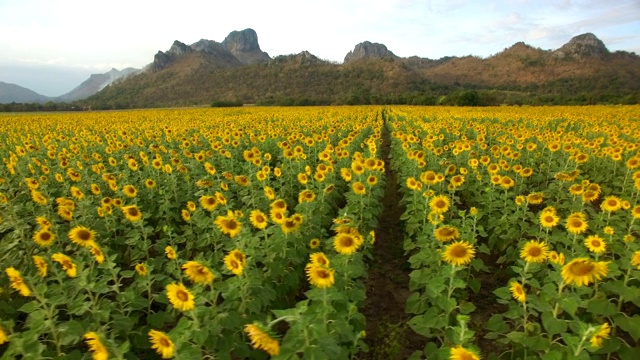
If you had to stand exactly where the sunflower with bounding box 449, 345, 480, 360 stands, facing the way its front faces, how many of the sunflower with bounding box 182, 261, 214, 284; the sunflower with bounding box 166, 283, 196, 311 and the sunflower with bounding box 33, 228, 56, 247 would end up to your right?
3

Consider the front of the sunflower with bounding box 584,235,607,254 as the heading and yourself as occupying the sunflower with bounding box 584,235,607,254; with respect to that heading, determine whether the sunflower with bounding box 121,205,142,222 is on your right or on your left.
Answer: on your right

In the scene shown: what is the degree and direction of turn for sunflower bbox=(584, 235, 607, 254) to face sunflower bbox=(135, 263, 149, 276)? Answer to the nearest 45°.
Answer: approximately 45° to its right

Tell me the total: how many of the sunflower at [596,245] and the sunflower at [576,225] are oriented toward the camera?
2

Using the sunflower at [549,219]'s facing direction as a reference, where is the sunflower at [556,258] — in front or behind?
in front

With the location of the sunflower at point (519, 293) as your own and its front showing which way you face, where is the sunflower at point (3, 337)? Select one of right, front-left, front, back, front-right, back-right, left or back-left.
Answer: right

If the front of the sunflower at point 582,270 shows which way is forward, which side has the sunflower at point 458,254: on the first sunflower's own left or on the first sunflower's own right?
on the first sunflower's own right

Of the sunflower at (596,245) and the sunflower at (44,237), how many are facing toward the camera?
2

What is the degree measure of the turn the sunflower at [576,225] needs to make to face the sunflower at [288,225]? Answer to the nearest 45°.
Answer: approximately 45° to its right

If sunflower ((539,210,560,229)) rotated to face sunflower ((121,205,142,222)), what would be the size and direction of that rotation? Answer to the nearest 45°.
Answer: approximately 45° to its right

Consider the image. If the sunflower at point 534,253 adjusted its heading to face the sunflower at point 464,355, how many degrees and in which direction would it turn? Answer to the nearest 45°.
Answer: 0° — it already faces it

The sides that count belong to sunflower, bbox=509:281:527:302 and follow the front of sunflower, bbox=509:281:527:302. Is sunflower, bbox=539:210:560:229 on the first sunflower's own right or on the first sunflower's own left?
on the first sunflower's own left

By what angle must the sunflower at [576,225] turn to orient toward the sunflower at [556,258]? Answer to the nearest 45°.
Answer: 0° — it already faces it
